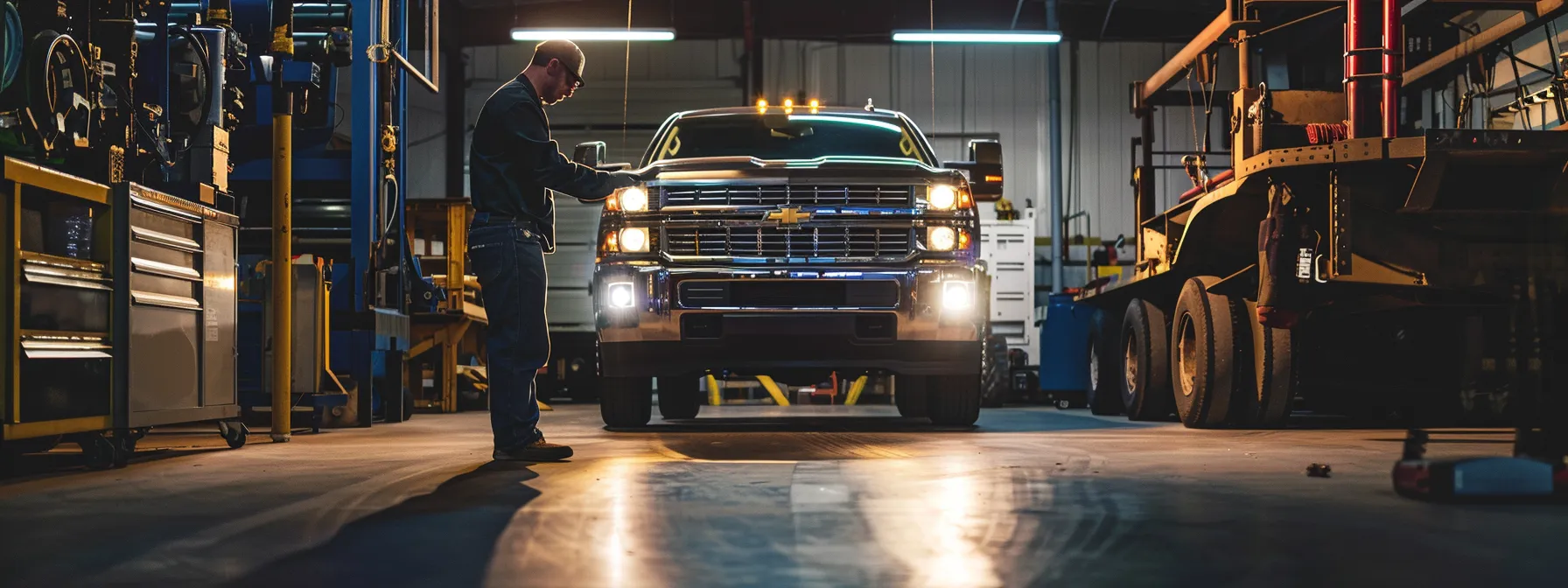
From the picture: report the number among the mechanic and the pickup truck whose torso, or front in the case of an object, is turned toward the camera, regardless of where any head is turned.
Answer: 1

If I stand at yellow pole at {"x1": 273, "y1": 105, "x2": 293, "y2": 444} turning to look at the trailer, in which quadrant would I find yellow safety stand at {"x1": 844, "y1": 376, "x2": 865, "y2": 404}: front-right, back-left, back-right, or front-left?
front-left

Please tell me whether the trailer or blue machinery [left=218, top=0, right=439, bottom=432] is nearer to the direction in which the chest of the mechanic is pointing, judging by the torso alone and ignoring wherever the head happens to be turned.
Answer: the trailer

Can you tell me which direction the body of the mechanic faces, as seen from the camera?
to the viewer's right

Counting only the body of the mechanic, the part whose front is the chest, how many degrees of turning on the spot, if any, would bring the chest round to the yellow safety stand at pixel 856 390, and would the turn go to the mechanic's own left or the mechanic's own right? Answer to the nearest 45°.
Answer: approximately 90° to the mechanic's own left

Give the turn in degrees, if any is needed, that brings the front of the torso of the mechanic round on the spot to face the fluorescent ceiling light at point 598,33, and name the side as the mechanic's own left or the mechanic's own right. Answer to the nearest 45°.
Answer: approximately 90° to the mechanic's own left

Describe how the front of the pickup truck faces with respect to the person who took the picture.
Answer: facing the viewer

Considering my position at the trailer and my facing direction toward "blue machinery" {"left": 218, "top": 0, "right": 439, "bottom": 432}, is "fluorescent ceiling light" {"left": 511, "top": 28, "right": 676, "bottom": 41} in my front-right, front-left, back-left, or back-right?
front-right

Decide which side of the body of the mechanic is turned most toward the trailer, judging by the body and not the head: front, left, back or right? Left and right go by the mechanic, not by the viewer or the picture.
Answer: front

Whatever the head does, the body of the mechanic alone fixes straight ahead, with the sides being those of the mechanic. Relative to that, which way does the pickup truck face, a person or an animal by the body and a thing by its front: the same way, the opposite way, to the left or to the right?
to the right

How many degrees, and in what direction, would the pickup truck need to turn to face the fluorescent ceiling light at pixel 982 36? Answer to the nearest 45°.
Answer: approximately 180°

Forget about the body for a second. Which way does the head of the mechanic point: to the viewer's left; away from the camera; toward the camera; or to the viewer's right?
to the viewer's right

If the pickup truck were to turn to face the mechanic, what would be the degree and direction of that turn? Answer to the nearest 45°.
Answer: approximately 45° to its right

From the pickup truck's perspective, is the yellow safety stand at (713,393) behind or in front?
behind
